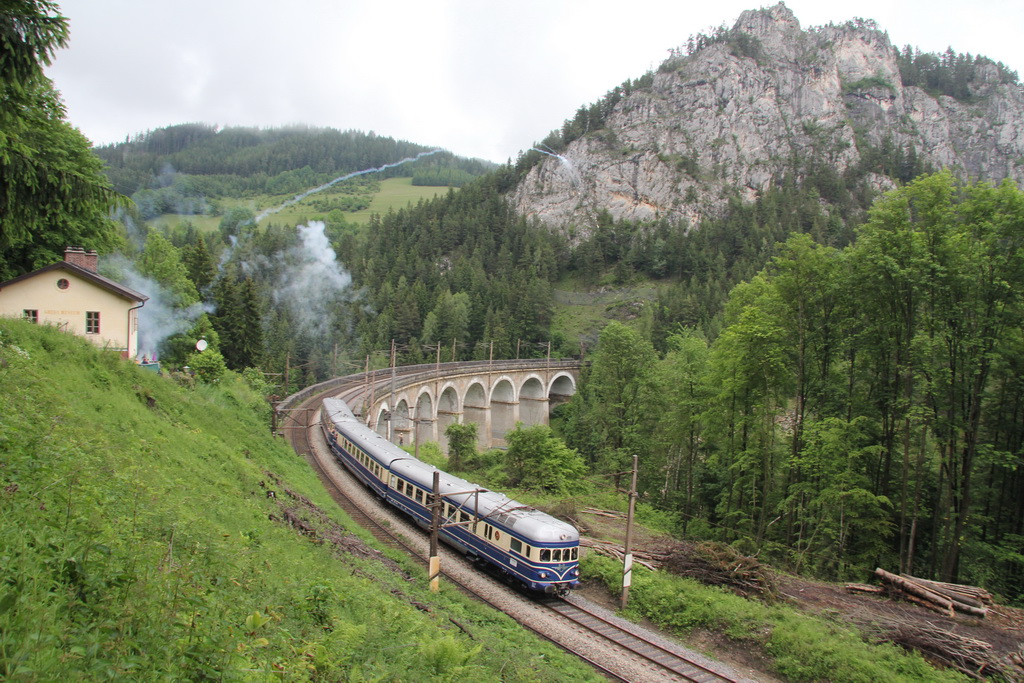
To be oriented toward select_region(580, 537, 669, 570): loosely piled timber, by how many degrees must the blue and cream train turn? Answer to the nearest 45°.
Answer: approximately 45° to its left

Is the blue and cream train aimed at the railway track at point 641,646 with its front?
yes

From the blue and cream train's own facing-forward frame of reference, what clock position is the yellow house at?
The yellow house is roughly at 5 o'clock from the blue and cream train.

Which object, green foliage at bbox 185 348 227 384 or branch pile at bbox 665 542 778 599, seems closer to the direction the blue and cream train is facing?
the branch pile

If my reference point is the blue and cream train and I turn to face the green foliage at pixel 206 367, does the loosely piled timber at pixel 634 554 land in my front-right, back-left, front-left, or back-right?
back-right

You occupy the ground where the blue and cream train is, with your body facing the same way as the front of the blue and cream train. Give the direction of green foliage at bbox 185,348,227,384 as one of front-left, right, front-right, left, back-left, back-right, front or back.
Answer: back

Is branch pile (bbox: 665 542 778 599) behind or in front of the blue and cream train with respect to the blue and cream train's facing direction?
in front

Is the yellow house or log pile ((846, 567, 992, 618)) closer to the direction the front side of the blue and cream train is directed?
the log pile

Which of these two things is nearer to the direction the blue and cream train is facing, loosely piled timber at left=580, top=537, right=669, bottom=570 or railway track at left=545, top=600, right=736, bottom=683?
the railway track

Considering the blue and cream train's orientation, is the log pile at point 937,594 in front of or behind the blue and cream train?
in front

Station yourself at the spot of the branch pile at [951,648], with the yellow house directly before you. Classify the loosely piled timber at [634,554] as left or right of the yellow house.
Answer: right

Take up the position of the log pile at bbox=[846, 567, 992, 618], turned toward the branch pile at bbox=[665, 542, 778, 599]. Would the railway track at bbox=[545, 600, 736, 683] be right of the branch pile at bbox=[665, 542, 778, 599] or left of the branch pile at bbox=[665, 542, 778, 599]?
left

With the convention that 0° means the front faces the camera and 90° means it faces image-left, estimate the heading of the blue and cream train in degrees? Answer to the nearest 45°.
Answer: approximately 315°
